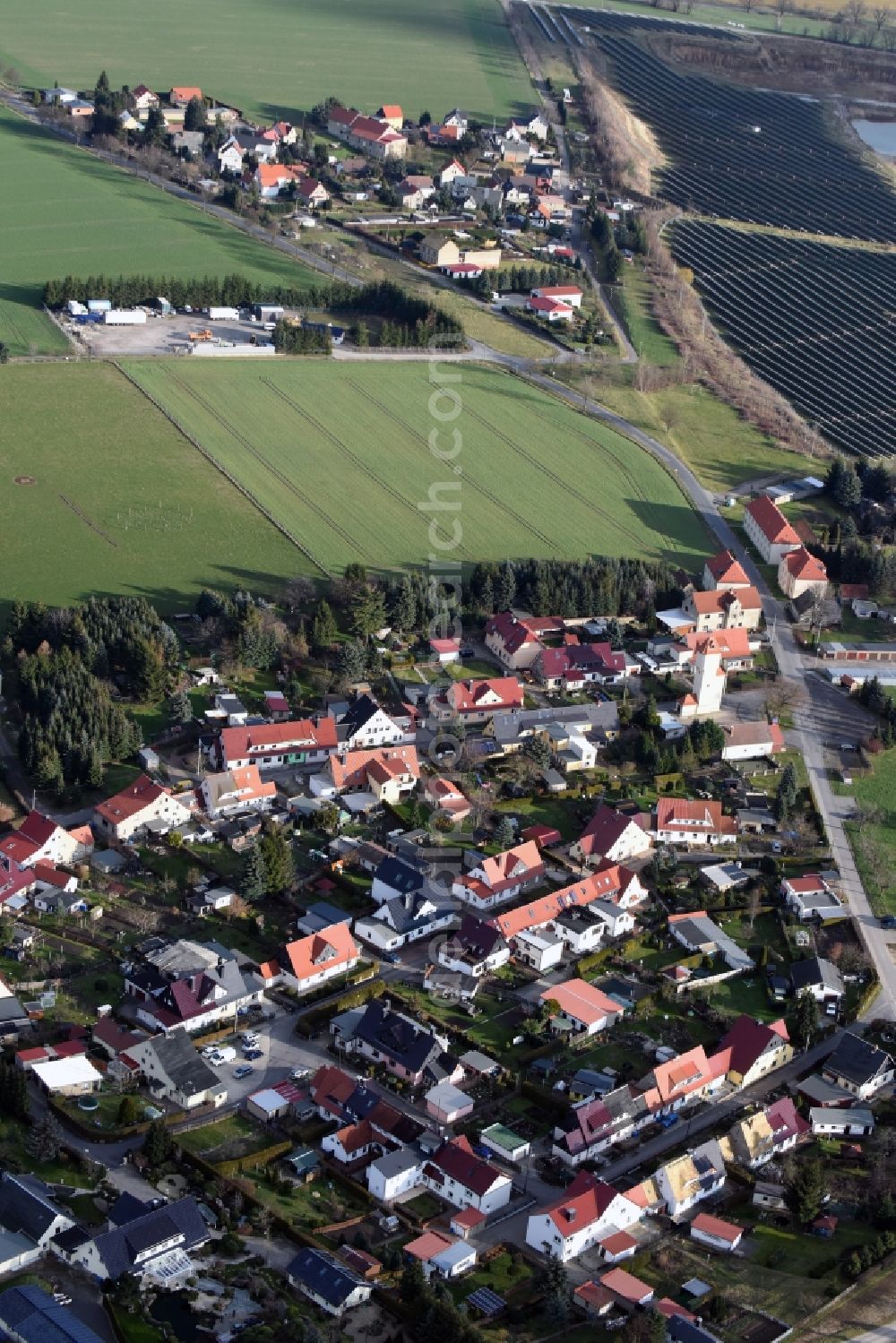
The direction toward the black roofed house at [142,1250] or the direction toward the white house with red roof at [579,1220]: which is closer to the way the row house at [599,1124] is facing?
the white house with red roof

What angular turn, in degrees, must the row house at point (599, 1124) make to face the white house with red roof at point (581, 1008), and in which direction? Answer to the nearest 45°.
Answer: approximately 135° to its left

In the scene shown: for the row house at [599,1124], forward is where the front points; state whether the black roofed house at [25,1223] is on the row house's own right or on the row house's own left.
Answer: on the row house's own right

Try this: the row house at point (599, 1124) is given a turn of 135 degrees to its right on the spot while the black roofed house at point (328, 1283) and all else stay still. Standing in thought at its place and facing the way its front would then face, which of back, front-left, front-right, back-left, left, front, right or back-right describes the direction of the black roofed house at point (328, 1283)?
front-left

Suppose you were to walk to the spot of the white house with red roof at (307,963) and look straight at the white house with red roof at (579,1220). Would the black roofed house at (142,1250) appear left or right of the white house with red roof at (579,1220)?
right

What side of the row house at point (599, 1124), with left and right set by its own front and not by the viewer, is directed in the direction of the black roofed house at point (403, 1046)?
back

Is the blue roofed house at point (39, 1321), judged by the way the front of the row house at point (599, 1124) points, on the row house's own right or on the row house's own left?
on the row house's own right

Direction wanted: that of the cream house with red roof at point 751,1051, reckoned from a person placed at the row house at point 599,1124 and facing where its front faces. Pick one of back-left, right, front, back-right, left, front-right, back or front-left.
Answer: left

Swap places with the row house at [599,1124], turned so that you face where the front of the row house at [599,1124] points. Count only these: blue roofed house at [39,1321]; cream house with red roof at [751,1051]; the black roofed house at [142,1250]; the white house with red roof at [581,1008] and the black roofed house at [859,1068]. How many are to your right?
2

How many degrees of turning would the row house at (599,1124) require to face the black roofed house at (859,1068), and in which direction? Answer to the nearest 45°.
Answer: approximately 90° to its left

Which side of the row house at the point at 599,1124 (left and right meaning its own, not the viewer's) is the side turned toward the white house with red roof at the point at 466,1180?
right

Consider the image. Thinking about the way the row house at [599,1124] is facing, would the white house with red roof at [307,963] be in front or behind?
behind

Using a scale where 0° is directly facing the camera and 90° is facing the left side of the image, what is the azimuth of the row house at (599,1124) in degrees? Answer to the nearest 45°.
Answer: approximately 315°
